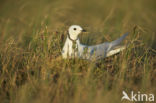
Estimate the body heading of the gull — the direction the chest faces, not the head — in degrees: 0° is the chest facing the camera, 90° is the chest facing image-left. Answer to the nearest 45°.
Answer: approximately 90°
